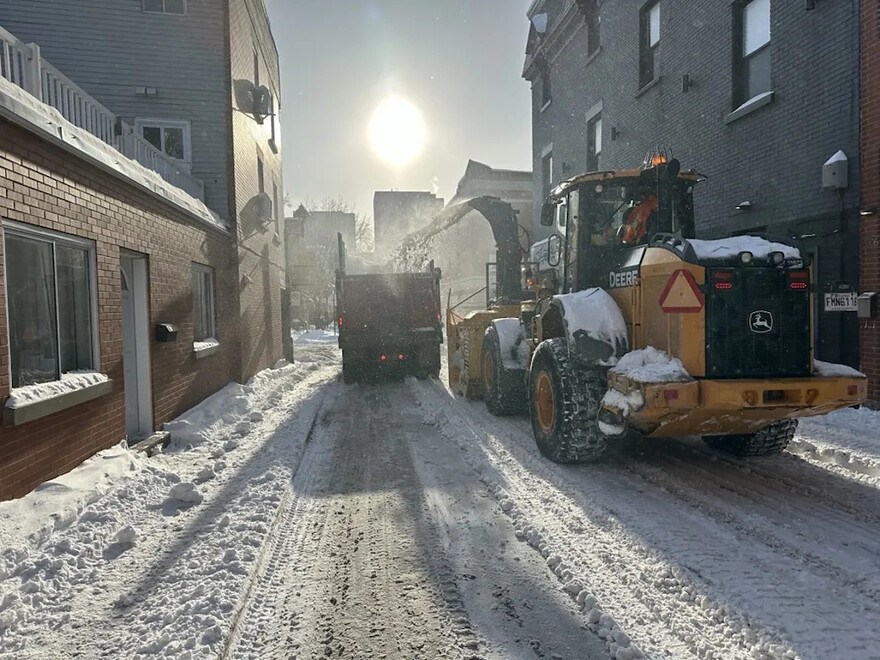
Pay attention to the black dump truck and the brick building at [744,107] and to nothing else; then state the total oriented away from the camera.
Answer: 1

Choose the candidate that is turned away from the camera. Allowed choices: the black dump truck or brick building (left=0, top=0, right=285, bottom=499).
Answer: the black dump truck

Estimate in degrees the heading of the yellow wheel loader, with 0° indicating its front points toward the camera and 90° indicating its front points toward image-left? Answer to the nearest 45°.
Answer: approximately 135°

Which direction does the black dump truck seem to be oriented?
away from the camera

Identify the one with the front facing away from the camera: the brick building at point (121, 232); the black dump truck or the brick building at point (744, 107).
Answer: the black dump truck

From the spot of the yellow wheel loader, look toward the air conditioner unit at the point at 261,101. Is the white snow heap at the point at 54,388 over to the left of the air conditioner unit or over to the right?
left

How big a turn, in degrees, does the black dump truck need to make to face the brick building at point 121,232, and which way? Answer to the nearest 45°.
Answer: approximately 135° to its left

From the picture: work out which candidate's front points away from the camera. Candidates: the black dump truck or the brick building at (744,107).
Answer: the black dump truck

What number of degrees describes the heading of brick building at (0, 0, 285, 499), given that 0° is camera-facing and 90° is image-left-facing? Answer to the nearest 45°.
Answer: approximately 315°

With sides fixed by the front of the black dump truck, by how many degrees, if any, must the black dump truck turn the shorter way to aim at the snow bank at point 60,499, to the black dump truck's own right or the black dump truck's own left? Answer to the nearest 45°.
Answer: approximately 180°

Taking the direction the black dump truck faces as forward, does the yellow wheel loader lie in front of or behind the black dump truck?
behind

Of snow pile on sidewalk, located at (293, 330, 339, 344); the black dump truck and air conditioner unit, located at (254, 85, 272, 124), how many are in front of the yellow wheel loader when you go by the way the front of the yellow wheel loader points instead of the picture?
3

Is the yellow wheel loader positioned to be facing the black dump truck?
yes

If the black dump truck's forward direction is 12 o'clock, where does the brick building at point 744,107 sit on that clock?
The brick building is roughly at 4 o'clock from the black dump truck.

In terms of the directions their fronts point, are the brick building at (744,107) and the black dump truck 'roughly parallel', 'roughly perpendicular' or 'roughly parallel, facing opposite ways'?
roughly perpendicular

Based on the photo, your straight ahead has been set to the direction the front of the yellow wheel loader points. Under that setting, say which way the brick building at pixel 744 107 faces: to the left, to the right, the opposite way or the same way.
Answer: to the left
